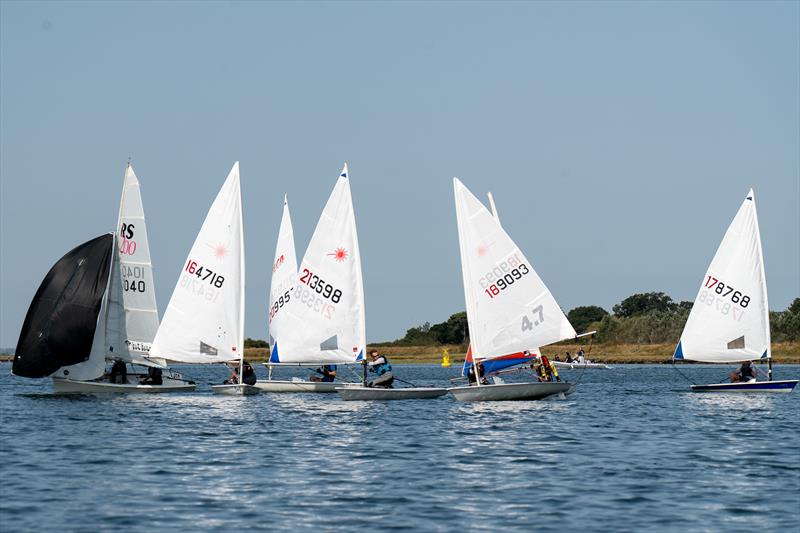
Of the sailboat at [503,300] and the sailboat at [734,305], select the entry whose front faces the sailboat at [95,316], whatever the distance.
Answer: the sailboat at [503,300]

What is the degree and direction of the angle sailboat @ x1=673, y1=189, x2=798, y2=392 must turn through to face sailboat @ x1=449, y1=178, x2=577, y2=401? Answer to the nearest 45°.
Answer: approximately 135° to its right

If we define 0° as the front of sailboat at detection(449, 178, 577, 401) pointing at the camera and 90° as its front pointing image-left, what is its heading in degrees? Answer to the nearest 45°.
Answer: approximately 90°

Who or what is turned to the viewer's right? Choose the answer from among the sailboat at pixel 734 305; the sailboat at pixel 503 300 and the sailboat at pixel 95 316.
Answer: the sailboat at pixel 734 305

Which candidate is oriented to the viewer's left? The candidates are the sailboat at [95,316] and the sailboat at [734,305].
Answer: the sailboat at [95,316]

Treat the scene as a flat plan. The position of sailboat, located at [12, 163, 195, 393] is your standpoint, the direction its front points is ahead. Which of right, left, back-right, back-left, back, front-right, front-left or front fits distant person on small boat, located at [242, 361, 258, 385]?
back

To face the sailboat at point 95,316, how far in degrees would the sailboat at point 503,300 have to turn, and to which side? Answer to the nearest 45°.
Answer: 0° — it already faces it

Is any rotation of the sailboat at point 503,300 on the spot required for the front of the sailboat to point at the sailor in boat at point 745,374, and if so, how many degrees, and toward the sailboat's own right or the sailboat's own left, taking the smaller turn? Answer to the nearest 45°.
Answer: approximately 135° to the sailboat's own right

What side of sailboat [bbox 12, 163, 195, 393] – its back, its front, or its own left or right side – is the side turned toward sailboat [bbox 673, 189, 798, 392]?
back

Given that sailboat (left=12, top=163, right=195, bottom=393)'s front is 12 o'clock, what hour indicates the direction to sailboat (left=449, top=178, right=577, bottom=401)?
sailboat (left=449, top=178, right=577, bottom=401) is roughly at 7 o'clock from sailboat (left=12, top=163, right=195, bottom=393).

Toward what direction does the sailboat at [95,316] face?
to the viewer's left

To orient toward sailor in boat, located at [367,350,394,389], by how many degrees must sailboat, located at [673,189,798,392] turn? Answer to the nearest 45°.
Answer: approximately 135° to its right

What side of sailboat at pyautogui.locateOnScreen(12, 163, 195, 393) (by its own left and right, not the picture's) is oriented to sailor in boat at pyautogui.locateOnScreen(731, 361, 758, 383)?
back

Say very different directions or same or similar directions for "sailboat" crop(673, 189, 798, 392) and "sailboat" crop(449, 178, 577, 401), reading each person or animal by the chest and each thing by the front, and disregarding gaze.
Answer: very different directions

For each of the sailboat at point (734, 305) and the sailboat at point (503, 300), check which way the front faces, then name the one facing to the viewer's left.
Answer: the sailboat at point (503, 300)

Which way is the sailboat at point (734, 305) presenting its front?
to the viewer's right
